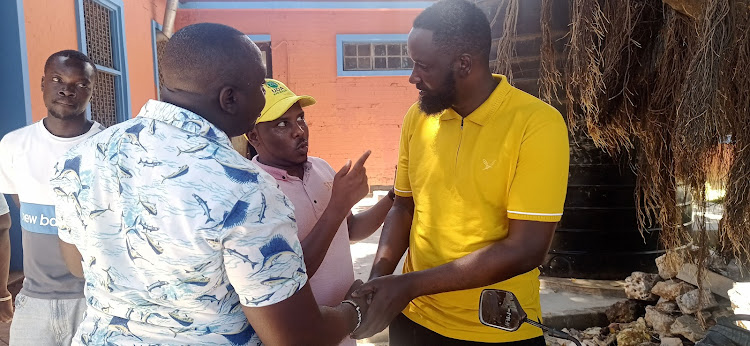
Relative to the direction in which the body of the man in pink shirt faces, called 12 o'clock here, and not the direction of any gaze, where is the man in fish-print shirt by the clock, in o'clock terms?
The man in fish-print shirt is roughly at 2 o'clock from the man in pink shirt.

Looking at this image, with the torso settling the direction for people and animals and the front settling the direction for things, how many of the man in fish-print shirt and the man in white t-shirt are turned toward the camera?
1

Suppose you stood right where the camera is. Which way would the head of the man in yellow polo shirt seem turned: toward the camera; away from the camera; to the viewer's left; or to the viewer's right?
to the viewer's left

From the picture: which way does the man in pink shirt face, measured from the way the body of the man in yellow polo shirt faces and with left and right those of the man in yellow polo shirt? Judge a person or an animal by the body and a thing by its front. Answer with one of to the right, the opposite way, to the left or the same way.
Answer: to the left

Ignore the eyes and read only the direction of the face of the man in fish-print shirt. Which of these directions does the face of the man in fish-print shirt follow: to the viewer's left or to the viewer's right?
to the viewer's right

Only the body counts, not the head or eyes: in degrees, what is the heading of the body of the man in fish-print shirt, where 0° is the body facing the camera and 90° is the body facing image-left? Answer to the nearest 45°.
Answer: approximately 225°

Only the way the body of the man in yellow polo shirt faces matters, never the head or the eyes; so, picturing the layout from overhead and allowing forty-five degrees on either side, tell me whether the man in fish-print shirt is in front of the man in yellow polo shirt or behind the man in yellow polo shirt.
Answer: in front

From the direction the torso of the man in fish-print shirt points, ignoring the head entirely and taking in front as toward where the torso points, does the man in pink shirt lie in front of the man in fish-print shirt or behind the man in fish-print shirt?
in front

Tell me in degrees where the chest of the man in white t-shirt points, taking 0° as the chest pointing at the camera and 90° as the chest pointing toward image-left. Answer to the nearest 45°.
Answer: approximately 0°

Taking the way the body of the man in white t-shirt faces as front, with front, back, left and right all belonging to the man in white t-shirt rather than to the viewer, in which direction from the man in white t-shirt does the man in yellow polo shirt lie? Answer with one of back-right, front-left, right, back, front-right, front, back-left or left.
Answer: front-left
